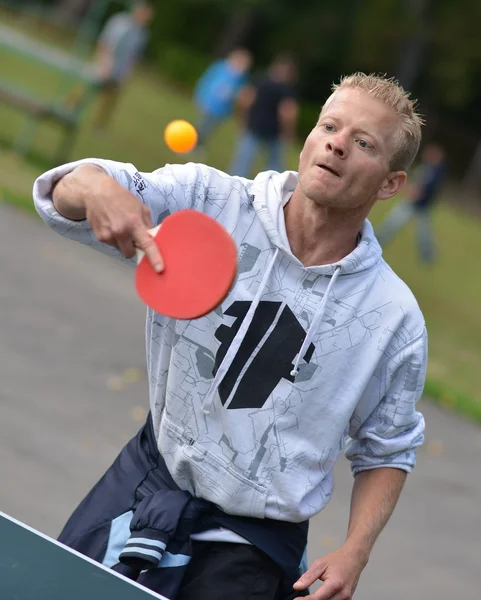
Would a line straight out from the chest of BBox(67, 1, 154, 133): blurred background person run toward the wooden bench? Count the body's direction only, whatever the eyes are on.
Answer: no

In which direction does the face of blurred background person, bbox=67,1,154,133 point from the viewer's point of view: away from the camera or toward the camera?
toward the camera

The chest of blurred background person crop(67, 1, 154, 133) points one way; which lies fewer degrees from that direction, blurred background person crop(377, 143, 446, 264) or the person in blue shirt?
the blurred background person

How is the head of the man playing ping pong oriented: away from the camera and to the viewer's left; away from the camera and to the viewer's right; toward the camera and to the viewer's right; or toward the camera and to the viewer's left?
toward the camera and to the viewer's left

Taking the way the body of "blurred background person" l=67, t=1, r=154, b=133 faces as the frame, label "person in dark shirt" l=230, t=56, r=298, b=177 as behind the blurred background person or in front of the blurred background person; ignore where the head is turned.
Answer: in front
